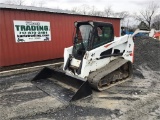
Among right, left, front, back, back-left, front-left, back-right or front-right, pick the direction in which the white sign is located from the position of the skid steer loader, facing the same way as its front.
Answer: right

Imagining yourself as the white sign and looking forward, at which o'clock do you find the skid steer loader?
The skid steer loader is roughly at 11 o'clock from the white sign.

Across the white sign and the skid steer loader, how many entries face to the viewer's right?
0

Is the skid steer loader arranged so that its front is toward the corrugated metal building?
no

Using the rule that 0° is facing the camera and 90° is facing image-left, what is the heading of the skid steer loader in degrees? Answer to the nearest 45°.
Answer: approximately 45°

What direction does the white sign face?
toward the camera
